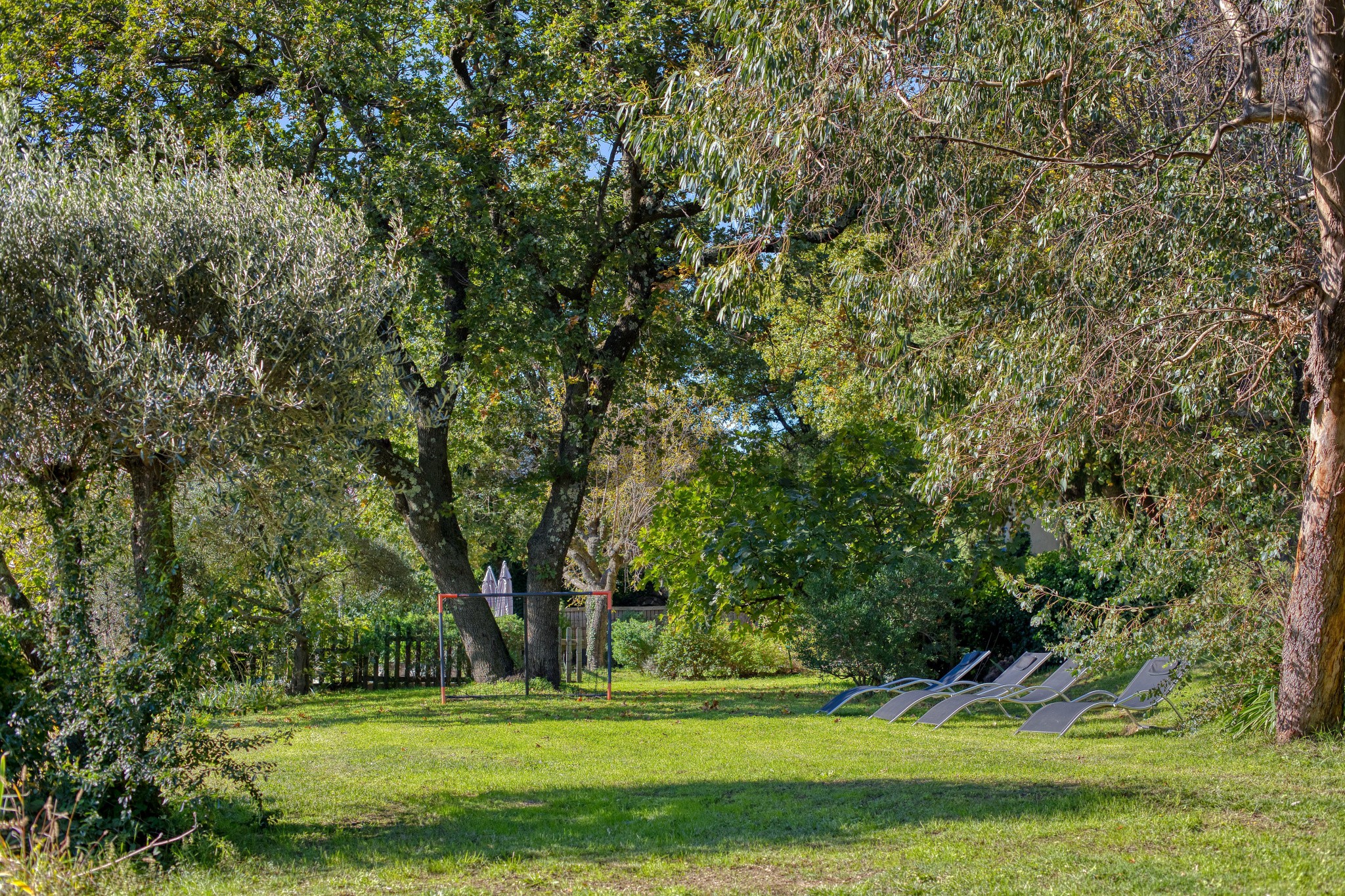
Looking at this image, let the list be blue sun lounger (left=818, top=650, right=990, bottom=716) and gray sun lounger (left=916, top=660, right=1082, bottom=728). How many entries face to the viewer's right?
0

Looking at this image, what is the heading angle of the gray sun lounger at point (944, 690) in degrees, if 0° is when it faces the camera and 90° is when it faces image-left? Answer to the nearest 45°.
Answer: approximately 45°

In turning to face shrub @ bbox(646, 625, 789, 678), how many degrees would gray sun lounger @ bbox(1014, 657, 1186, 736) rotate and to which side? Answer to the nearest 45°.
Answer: approximately 90° to its right

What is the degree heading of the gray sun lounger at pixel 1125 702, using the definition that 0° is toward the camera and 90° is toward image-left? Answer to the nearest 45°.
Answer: approximately 45°

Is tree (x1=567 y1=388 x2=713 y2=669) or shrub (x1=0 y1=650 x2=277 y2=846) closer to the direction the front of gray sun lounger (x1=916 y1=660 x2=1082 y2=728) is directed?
the shrub

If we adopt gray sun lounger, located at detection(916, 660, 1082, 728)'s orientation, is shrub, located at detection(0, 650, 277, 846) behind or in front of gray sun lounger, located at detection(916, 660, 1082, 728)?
in front

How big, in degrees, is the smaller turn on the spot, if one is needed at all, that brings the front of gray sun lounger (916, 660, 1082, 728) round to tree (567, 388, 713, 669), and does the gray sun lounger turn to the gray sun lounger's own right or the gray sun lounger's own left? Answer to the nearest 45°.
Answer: approximately 90° to the gray sun lounger's own right

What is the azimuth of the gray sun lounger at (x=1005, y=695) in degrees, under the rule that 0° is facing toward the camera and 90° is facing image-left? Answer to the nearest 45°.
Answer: approximately 45°
